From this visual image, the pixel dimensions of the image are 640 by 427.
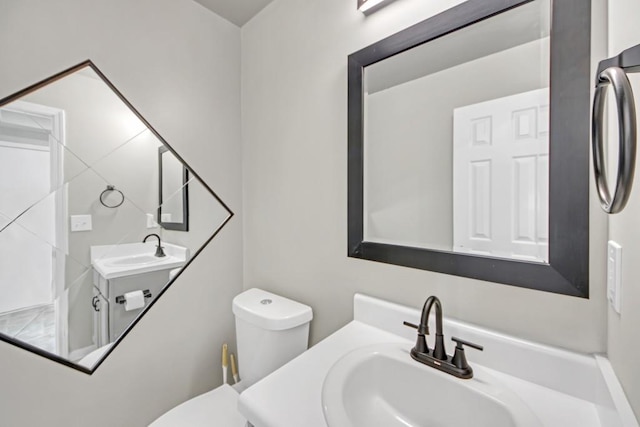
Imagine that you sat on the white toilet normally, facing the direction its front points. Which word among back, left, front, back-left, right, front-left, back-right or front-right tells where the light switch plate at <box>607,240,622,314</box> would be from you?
left

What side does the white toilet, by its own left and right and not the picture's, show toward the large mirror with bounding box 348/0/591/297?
left

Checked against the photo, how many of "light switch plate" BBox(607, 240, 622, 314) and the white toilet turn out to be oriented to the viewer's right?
0

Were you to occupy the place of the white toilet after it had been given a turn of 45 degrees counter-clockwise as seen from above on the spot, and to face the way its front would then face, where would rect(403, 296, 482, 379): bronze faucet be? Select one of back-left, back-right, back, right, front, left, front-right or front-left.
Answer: front-left

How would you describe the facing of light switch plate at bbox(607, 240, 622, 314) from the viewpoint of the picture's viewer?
facing to the left of the viewer

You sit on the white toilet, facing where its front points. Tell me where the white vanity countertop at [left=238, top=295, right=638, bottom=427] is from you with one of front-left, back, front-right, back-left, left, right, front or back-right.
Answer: left

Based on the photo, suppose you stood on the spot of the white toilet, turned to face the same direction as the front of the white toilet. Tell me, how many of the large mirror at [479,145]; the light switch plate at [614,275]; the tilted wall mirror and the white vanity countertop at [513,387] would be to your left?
3

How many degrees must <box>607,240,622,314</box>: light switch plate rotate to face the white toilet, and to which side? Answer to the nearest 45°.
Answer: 0° — it already faces it

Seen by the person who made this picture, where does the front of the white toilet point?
facing the viewer and to the left of the viewer
